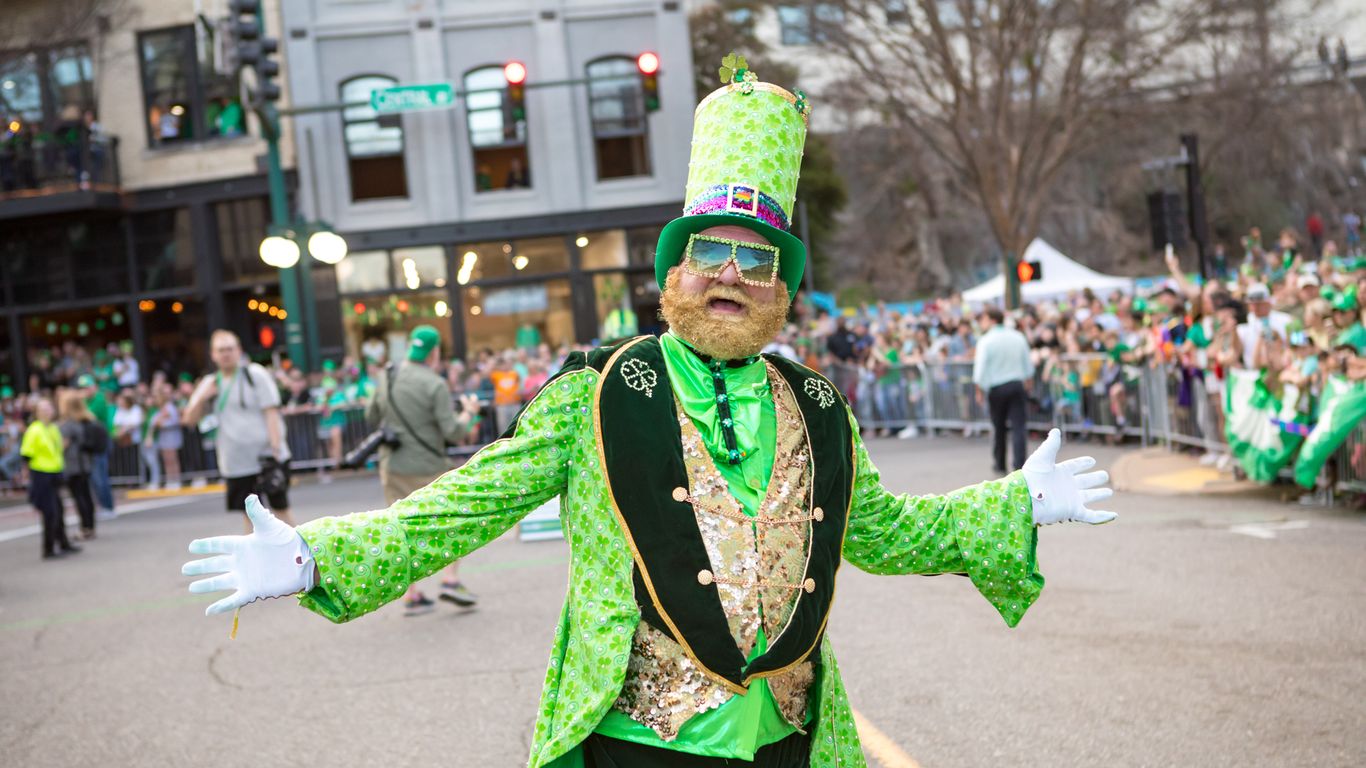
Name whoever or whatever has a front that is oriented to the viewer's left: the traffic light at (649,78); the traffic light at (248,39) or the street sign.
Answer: the traffic light at (248,39)

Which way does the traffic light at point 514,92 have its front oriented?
toward the camera

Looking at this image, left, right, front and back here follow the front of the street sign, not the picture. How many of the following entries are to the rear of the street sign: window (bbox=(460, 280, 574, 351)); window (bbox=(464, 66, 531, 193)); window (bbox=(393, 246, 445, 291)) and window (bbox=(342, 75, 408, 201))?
4

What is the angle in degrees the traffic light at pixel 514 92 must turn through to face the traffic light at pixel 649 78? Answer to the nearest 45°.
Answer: approximately 90° to its left

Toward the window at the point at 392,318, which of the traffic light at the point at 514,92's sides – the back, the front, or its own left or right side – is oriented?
back

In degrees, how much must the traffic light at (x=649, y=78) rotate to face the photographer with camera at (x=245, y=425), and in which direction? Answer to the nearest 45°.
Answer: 0° — it already faces them

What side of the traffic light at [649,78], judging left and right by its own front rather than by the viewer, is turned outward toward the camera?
front

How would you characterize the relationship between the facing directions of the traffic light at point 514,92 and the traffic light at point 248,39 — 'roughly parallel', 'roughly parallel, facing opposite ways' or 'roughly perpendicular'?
roughly perpendicular

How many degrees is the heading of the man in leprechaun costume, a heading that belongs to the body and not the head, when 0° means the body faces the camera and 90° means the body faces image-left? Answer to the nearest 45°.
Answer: approximately 0°
